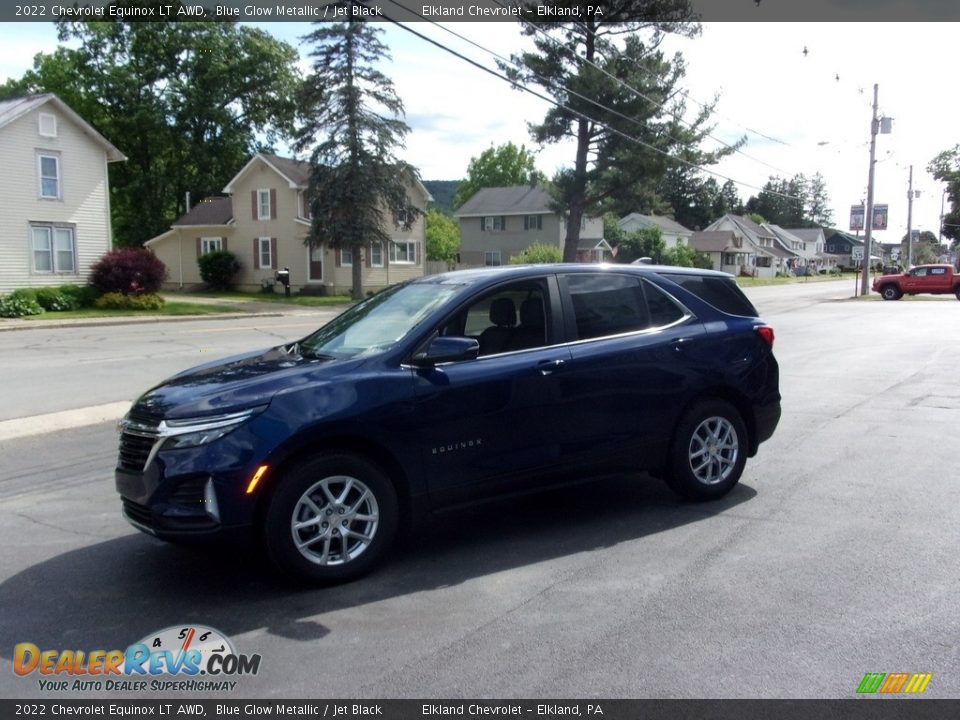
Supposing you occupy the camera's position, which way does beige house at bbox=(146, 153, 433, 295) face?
facing the viewer

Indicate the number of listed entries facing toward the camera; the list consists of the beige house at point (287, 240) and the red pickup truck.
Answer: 1

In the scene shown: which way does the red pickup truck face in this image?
to the viewer's left

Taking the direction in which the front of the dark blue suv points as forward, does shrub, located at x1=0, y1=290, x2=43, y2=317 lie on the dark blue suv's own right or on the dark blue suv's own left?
on the dark blue suv's own right

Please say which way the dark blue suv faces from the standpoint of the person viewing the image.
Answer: facing the viewer and to the left of the viewer

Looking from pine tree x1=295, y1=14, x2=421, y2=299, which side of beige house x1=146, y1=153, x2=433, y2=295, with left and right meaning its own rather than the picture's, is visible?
front

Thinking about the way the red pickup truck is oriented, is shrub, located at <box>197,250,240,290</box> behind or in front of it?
in front

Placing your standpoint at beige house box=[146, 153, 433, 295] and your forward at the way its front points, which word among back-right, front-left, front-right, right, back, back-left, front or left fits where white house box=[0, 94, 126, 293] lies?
front-right
